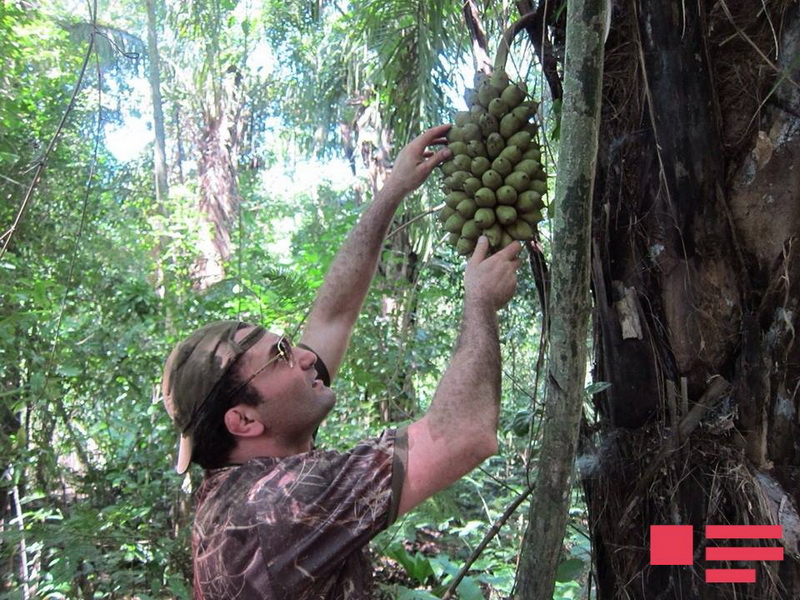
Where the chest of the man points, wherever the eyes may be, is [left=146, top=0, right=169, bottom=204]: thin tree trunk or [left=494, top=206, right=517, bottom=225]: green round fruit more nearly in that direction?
the green round fruit

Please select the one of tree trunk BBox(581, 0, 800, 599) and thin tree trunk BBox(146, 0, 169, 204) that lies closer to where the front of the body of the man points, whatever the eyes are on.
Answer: the tree trunk

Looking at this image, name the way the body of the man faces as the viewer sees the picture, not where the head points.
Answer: to the viewer's right

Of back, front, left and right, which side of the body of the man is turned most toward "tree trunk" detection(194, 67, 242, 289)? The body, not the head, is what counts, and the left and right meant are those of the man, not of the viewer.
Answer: left

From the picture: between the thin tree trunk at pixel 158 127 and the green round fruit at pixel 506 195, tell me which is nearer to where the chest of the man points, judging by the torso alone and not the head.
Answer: the green round fruit

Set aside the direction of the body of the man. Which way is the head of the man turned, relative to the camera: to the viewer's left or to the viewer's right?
to the viewer's right

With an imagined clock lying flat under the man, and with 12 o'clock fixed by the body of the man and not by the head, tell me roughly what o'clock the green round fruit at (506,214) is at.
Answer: The green round fruit is roughly at 12 o'clock from the man.

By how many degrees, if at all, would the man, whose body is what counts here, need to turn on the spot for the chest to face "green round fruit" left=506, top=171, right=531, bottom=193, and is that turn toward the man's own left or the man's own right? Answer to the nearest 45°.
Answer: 0° — they already face it

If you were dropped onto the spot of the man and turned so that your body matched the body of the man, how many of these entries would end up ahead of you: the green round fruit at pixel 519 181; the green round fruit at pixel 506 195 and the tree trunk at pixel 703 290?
3
